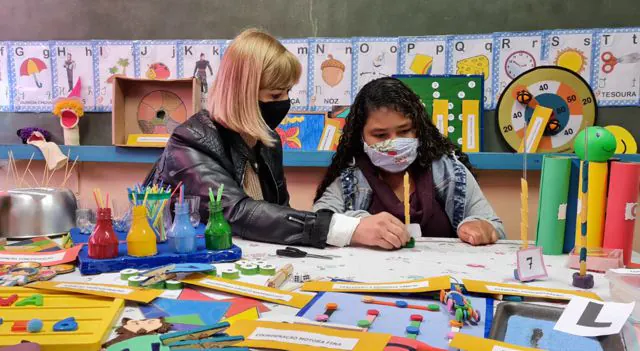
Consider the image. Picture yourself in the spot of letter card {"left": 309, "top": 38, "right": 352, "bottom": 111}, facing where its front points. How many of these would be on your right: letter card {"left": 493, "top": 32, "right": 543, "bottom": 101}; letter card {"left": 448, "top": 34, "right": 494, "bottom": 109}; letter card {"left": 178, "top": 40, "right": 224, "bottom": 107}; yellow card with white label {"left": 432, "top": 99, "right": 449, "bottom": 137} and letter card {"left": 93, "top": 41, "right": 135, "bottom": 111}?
2

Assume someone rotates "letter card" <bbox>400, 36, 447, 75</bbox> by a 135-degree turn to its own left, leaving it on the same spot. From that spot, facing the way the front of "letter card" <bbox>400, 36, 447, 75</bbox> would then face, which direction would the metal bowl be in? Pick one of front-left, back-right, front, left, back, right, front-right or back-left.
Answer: back

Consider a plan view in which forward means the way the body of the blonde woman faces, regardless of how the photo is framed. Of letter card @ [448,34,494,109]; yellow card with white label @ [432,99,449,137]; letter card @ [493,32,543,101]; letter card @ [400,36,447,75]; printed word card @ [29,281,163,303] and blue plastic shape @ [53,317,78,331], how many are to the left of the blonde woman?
4

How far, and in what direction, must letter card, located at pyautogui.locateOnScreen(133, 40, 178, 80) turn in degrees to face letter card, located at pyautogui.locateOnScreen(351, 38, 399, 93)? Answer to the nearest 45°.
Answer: approximately 45° to its left

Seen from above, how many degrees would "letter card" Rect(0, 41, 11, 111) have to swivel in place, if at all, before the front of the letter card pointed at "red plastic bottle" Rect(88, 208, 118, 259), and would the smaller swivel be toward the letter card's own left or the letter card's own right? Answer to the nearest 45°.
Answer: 0° — it already faces it

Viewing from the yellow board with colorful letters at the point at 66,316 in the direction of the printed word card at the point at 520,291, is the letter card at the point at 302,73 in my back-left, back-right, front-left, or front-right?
front-left

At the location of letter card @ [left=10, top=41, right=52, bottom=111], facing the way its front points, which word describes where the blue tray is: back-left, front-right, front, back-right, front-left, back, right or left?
front

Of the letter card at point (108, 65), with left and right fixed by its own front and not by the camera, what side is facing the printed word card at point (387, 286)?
front

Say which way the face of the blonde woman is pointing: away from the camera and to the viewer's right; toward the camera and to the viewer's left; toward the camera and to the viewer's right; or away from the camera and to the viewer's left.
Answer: toward the camera and to the viewer's right

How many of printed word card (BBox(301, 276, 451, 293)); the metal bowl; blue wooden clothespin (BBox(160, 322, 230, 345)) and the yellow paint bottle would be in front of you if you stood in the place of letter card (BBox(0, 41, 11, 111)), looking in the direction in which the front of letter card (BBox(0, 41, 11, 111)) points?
4

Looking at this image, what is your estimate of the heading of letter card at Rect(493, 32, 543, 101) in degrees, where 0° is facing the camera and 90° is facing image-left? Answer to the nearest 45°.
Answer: approximately 0°

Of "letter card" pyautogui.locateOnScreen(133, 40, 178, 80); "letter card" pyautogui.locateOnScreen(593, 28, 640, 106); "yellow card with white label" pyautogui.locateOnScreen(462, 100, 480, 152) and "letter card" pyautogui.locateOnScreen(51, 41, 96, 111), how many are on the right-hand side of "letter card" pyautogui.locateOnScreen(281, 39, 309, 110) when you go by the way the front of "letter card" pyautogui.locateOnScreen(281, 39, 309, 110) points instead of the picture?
2

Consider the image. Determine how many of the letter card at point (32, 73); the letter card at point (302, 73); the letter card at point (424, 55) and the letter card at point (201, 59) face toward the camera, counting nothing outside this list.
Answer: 4

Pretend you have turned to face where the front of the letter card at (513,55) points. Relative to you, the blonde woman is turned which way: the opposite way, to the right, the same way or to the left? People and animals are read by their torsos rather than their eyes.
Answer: to the left

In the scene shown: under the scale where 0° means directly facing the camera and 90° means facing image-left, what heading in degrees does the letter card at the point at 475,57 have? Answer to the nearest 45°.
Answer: approximately 0°

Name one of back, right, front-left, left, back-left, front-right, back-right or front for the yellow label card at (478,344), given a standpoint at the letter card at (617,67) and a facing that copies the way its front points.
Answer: front

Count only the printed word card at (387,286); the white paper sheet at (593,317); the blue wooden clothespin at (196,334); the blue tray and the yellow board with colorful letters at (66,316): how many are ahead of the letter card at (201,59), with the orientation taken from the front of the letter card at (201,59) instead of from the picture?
5

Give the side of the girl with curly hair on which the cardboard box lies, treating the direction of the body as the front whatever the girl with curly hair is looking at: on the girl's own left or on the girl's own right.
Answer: on the girl's own right

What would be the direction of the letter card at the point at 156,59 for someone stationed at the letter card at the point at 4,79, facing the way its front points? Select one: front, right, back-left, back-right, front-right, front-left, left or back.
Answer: front-left

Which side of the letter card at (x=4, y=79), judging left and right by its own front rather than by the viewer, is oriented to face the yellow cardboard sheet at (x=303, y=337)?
front

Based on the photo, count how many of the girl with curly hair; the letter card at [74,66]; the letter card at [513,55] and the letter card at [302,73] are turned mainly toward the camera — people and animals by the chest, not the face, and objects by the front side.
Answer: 4

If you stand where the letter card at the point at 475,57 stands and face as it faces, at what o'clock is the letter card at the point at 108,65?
the letter card at the point at 108,65 is roughly at 3 o'clock from the letter card at the point at 475,57.
